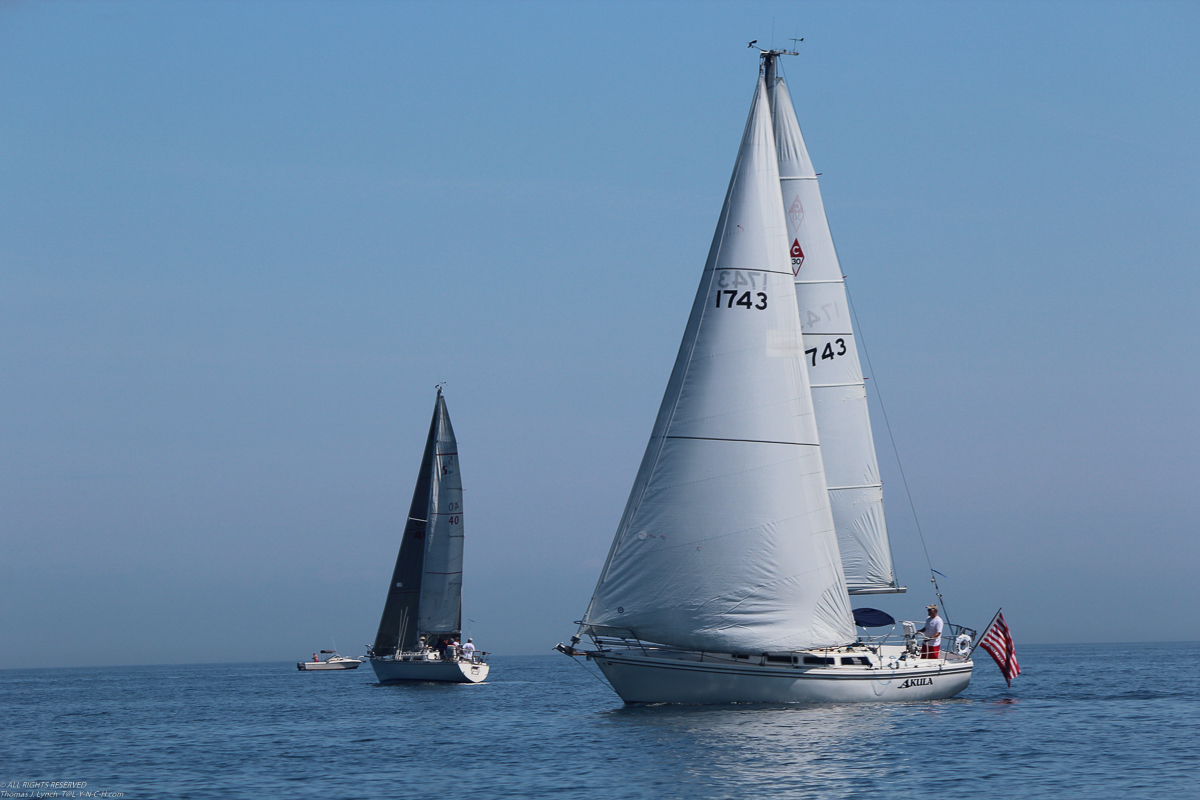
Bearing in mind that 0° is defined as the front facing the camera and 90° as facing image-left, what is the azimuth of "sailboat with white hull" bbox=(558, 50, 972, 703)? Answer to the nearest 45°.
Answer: approximately 90°
